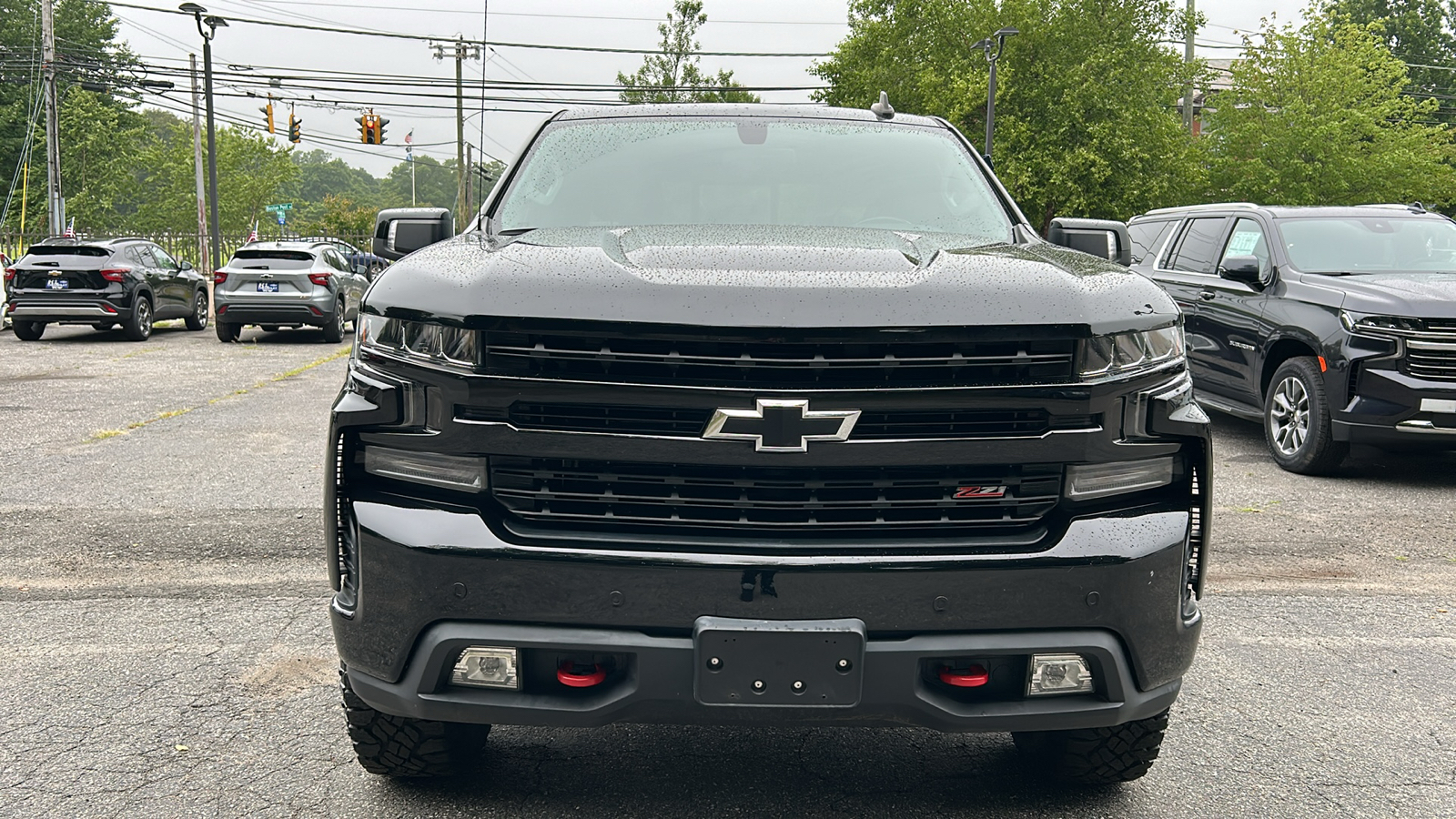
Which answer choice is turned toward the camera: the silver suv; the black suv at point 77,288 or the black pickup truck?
the black pickup truck

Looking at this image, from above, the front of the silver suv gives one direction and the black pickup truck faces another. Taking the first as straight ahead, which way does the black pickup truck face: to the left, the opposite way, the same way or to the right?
the opposite way

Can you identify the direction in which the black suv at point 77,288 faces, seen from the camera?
facing away from the viewer and to the right of the viewer

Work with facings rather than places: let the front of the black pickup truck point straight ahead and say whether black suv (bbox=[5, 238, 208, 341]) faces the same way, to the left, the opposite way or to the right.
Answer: the opposite way

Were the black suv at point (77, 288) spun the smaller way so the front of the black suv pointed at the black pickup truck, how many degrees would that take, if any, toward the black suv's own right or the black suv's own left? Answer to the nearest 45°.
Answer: approximately 135° to the black suv's own right

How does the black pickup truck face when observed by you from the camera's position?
facing the viewer

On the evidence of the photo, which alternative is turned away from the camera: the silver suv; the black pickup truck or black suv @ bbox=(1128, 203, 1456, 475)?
the silver suv

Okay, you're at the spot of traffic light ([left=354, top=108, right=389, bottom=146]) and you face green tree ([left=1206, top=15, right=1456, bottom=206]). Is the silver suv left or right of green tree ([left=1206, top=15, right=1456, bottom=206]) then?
right

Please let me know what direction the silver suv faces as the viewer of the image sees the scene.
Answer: facing away from the viewer

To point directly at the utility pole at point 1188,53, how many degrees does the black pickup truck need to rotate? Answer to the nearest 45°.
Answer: approximately 180°

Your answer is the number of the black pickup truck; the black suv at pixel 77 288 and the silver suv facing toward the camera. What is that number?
1

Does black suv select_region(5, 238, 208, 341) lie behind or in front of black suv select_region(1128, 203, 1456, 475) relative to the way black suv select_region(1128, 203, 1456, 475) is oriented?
behind

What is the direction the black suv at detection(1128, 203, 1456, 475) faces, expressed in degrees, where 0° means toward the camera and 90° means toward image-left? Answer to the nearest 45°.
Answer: approximately 315°

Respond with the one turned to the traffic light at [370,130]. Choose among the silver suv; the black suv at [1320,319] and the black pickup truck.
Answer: the silver suv
